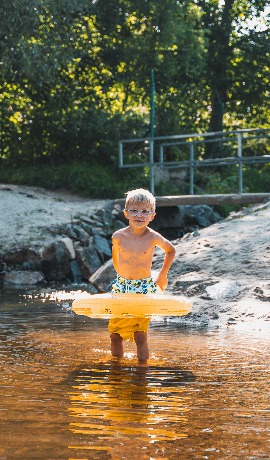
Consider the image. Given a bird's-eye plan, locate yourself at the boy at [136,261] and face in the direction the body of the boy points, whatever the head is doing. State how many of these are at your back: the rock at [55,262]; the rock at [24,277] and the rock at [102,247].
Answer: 3

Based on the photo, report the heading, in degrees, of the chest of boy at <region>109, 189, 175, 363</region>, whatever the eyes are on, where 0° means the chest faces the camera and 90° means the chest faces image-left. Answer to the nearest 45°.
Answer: approximately 0°

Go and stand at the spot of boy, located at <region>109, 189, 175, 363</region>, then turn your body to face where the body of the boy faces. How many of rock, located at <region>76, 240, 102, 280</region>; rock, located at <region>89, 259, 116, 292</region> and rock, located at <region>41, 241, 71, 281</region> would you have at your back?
3

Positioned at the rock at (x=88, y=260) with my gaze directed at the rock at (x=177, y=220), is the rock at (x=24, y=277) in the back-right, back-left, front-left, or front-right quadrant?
back-left

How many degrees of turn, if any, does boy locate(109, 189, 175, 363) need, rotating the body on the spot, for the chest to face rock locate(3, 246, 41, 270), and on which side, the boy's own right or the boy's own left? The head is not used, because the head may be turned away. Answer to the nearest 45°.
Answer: approximately 180°

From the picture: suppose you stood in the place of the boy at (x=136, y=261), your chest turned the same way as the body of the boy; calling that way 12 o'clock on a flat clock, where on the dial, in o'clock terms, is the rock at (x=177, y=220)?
The rock is roughly at 6 o'clock from the boy.

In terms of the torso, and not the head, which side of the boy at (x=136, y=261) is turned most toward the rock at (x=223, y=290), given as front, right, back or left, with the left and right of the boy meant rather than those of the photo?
back

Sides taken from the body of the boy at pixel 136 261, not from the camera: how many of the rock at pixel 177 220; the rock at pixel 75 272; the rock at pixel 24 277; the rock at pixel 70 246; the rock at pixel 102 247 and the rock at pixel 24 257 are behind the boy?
6

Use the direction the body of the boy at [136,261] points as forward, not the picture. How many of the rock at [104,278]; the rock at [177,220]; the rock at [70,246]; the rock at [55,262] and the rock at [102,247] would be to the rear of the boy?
5

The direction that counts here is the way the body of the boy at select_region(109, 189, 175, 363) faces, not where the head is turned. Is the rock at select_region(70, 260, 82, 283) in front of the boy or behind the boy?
behind

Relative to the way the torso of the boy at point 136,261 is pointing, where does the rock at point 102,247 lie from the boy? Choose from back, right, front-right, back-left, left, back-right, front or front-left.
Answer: back

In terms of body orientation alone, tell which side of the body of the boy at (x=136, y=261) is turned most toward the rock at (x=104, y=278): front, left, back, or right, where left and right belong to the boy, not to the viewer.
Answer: back

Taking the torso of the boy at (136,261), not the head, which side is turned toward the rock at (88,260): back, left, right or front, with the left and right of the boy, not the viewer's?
back

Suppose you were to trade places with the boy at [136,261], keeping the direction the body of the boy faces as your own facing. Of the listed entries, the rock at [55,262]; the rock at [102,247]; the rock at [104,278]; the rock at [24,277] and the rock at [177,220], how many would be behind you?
5

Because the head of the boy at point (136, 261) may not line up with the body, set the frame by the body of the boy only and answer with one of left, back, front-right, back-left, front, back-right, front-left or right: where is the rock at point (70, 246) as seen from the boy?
back
